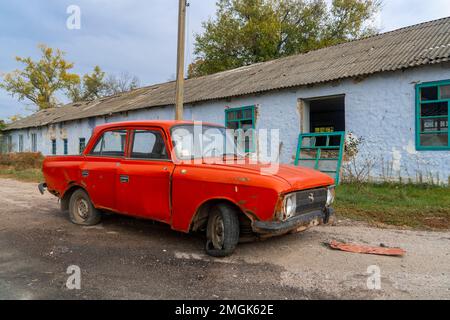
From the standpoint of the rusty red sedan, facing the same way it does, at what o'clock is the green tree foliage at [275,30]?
The green tree foliage is roughly at 8 o'clock from the rusty red sedan.

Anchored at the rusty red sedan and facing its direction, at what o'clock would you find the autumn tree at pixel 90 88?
The autumn tree is roughly at 7 o'clock from the rusty red sedan.

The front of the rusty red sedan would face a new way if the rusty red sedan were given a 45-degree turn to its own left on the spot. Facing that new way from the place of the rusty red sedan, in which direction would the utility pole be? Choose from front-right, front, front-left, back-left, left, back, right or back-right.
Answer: left

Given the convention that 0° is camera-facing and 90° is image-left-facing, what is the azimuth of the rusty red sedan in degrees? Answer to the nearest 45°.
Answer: approximately 315°
